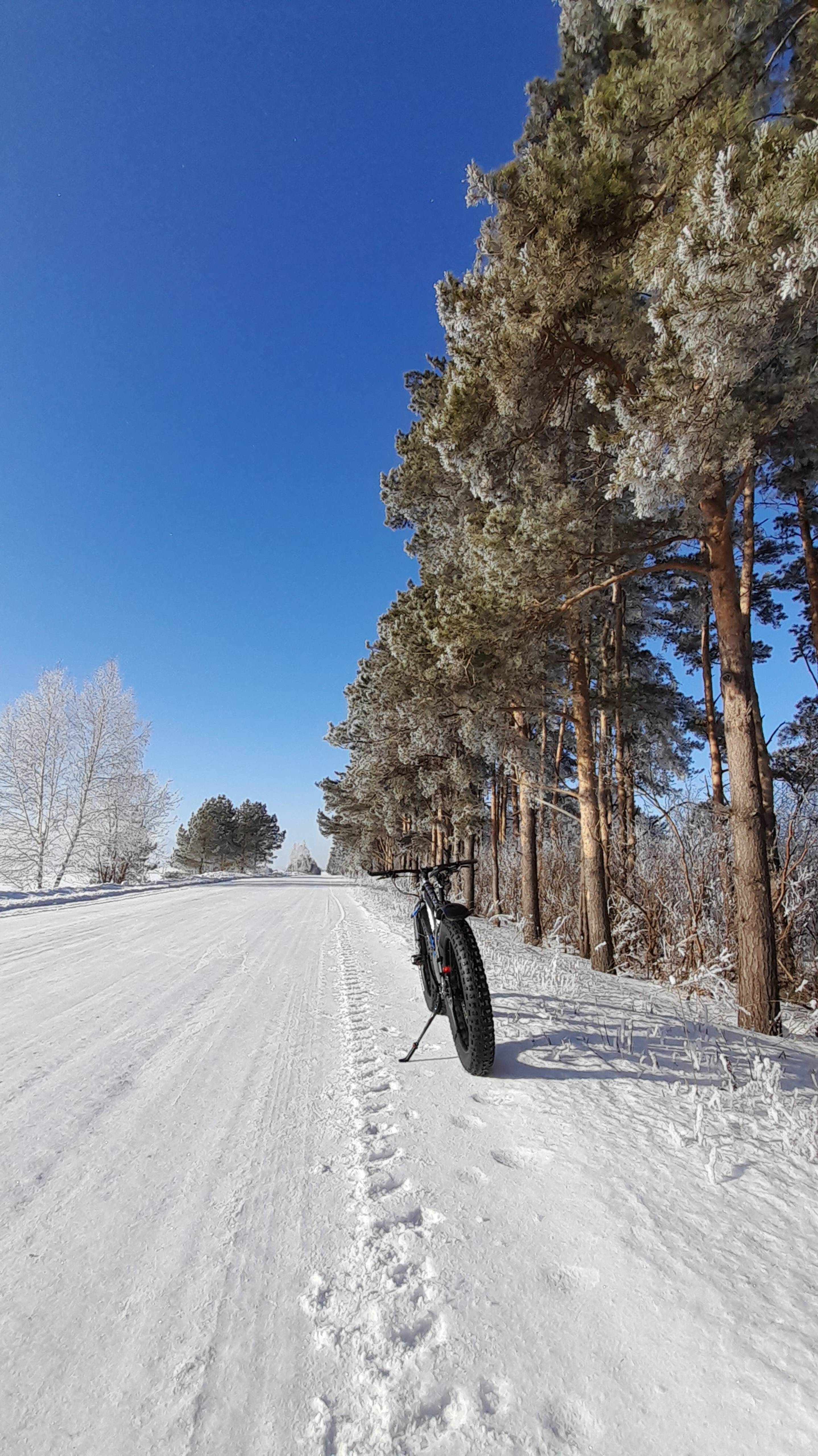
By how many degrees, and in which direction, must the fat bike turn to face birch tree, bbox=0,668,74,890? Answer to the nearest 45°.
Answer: approximately 45° to its left

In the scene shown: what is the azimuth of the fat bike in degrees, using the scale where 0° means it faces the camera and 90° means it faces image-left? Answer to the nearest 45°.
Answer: approximately 180°
